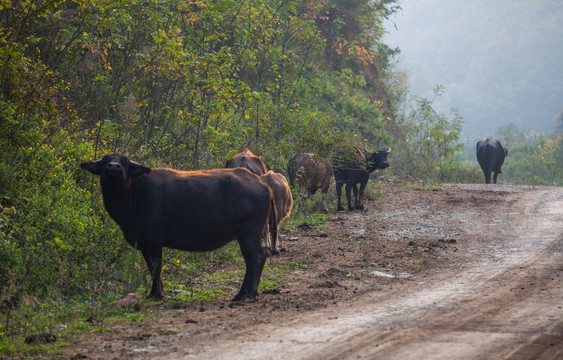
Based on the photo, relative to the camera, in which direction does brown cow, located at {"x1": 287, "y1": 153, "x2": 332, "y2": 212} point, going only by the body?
to the viewer's left

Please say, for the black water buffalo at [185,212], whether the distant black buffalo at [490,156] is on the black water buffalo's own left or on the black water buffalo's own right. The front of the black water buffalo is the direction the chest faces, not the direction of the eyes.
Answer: on the black water buffalo's own right

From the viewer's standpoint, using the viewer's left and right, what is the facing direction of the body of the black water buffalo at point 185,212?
facing to the left of the viewer

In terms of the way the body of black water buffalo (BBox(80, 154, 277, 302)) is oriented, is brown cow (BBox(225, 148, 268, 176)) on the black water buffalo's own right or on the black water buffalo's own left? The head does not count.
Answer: on the black water buffalo's own right

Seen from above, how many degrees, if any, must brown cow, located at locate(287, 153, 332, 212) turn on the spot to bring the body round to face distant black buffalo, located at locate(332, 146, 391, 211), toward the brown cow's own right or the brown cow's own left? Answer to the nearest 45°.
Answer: approximately 135° to the brown cow's own right
